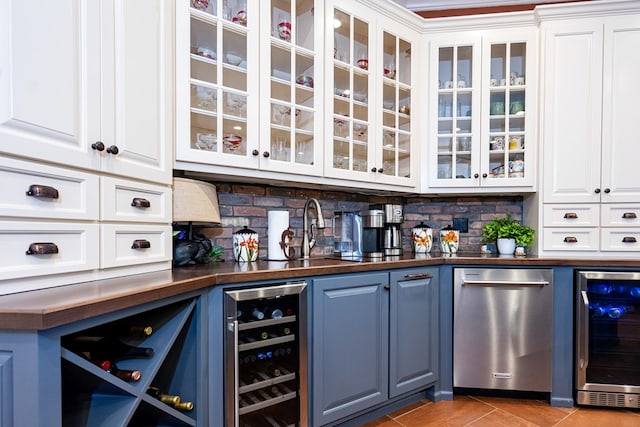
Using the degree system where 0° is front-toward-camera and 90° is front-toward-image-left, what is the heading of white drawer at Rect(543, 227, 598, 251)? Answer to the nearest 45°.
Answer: approximately 0°

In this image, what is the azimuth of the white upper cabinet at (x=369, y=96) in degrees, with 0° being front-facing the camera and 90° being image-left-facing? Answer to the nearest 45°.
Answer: approximately 315°

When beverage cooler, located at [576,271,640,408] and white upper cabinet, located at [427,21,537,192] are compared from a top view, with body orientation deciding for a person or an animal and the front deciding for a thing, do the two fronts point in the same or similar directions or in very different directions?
same or similar directions

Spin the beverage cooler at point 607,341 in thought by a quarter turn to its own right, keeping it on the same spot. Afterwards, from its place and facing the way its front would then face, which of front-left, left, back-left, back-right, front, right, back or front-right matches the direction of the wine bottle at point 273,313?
front-left

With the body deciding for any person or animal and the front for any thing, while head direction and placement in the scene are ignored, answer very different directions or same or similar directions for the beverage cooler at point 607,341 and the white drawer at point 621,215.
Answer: same or similar directions

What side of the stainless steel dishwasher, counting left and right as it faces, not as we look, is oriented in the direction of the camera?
front

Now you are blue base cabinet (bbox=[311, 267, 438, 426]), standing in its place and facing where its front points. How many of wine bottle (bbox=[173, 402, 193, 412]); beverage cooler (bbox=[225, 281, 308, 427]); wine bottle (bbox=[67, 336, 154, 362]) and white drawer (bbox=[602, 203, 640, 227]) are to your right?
3

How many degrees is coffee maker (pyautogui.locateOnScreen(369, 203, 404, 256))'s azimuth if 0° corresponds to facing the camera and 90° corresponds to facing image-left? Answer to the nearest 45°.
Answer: approximately 315°

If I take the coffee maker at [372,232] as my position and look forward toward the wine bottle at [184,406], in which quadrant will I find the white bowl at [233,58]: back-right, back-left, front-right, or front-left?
front-right

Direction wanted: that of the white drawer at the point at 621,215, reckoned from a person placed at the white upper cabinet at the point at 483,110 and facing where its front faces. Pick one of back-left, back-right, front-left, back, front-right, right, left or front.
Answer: left

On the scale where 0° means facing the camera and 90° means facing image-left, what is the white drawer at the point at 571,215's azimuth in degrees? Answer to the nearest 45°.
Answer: approximately 0°

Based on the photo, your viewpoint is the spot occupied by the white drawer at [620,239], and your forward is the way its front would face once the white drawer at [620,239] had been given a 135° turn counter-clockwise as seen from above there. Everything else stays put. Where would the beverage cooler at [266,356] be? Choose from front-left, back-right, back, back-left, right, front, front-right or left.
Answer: back

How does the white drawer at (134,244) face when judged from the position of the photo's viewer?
facing the viewer and to the right of the viewer

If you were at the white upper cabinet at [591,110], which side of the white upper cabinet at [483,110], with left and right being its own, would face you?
left

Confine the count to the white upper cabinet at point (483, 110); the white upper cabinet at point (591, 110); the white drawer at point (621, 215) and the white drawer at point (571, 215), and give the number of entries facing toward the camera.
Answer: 4

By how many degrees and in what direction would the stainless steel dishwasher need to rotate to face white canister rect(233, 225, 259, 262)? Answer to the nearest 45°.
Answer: approximately 45° to its right

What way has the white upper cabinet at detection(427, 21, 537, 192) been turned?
toward the camera
